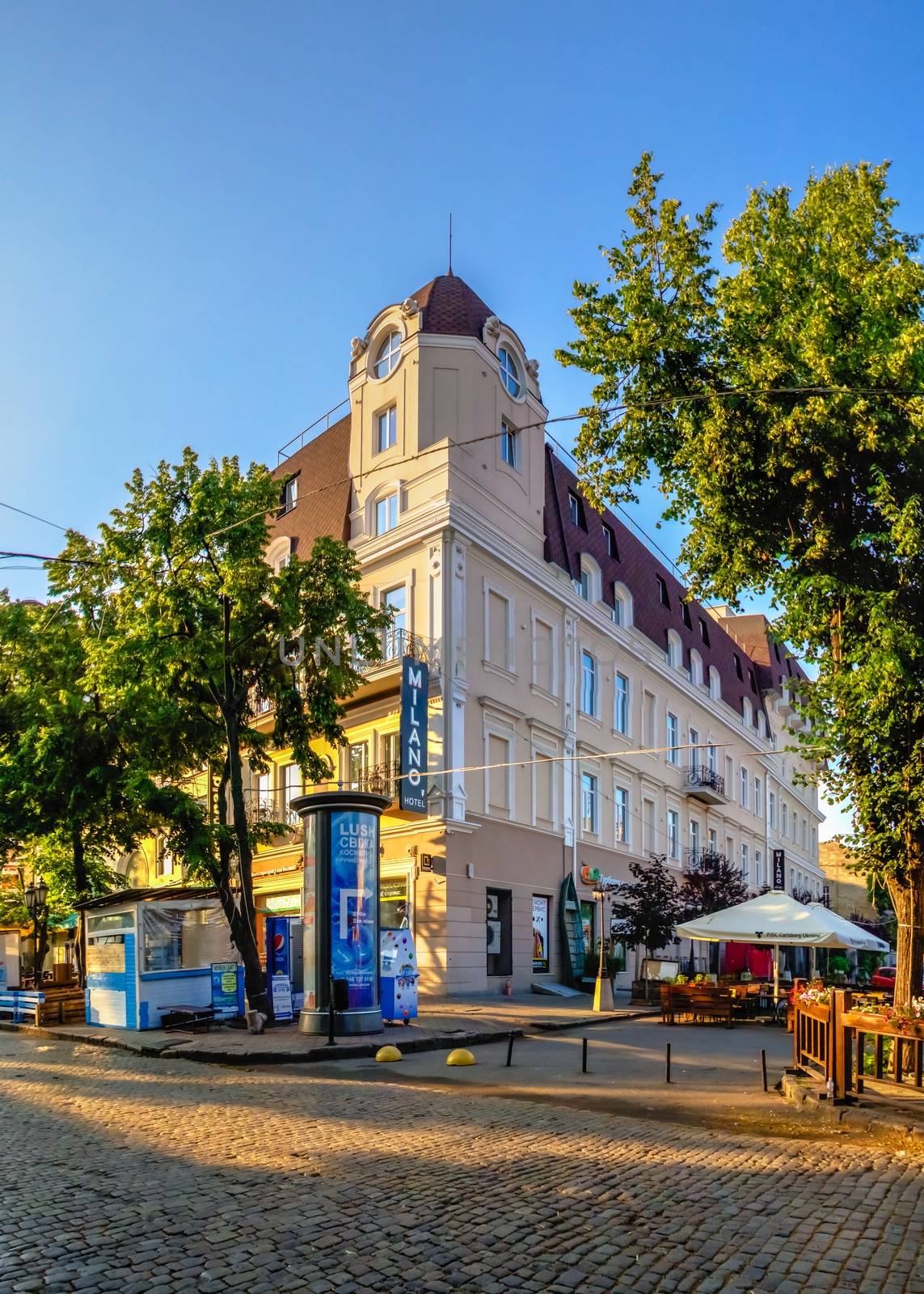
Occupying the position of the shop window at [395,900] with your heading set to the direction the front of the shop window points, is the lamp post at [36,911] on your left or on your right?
on your right

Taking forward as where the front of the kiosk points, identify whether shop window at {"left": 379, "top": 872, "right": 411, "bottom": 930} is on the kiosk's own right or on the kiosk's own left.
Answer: on the kiosk's own left

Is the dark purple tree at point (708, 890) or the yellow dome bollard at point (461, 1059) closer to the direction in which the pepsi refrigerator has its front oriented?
the yellow dome bollard

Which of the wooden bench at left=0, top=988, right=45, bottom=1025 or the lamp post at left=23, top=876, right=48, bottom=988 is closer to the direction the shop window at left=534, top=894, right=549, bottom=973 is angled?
the wooden bench

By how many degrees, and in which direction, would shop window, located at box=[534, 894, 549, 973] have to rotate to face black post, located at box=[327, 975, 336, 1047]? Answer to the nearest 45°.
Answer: approximately 45° to its right

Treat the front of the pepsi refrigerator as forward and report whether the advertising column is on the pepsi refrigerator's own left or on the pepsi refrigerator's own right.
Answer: on the pepsi refrigerator's own left
